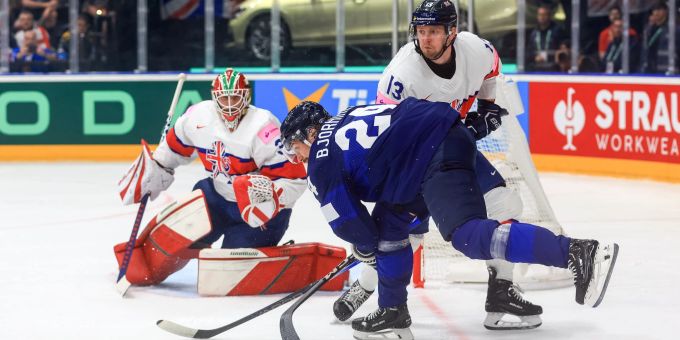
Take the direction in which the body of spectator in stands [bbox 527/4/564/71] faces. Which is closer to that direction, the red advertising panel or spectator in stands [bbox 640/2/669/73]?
the red advertising panel

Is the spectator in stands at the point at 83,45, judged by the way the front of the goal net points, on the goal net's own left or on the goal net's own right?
on the goal net's own right

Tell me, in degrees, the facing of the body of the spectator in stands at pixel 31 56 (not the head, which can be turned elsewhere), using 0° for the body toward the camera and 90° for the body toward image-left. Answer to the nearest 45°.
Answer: approximately 0°

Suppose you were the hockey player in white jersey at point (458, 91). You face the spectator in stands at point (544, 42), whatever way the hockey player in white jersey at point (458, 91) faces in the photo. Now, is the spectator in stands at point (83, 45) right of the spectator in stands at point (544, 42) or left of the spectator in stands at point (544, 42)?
left

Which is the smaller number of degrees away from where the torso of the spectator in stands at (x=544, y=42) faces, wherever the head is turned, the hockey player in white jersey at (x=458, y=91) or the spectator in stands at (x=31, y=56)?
the hockey player in white jersey

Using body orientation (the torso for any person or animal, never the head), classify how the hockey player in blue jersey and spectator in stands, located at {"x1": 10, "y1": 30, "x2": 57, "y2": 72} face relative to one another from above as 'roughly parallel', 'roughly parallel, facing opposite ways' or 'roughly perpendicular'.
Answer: roughly perpendicular

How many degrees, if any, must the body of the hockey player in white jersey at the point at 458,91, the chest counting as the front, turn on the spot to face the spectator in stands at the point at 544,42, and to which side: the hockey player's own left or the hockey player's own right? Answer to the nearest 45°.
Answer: approximately 180°

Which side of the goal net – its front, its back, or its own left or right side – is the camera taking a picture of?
left

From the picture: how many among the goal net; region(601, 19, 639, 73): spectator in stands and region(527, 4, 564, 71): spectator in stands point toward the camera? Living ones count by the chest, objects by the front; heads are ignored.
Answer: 2

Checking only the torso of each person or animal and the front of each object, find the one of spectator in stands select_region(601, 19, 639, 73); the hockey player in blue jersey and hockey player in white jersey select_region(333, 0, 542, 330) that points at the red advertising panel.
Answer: the spectator in stands

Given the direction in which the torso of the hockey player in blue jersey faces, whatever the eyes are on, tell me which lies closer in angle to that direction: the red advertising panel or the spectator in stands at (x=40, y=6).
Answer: the spectator in stands

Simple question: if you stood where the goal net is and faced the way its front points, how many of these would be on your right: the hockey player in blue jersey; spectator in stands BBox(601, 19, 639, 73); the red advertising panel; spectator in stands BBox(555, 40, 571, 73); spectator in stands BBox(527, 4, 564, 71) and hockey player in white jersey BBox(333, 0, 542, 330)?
4
